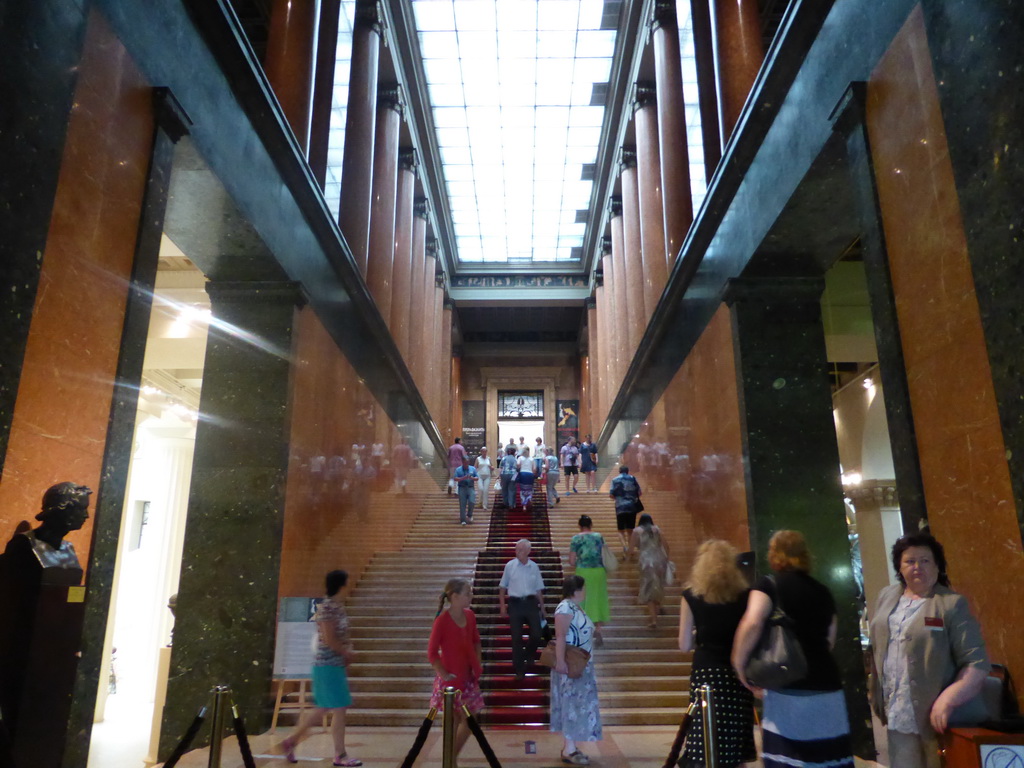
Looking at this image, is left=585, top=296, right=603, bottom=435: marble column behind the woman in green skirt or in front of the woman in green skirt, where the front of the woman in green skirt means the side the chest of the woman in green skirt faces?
in front

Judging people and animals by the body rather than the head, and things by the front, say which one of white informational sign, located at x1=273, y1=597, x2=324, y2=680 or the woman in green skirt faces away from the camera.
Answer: the woman in green skirt

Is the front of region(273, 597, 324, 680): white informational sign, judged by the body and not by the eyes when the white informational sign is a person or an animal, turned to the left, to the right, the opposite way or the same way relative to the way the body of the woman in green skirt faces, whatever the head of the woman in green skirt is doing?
the opposite way

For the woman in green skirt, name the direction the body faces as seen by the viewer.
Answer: away from the camera

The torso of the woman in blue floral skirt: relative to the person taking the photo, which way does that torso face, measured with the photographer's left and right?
facing the viewer and to the right of the viewer

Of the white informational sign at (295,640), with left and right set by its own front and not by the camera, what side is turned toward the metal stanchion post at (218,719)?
front

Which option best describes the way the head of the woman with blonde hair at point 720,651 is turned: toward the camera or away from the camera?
away from the camera

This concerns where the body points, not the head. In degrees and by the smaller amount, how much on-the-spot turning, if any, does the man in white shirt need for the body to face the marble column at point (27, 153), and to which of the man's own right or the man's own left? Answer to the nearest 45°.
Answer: approximately 45° to the man's own right

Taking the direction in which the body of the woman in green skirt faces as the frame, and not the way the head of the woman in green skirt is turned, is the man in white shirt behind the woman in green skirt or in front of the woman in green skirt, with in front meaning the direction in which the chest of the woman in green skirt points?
behind

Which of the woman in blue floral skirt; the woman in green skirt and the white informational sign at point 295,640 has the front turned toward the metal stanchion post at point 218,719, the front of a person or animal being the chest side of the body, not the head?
the white informational sign

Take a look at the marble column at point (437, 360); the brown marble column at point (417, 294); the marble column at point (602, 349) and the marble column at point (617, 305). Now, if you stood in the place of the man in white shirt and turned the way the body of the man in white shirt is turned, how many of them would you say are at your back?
4

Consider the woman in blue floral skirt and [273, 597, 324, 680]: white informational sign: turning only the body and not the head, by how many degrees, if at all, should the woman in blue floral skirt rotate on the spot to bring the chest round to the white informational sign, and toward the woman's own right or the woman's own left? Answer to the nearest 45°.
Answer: approximately 135° to the woman's own right

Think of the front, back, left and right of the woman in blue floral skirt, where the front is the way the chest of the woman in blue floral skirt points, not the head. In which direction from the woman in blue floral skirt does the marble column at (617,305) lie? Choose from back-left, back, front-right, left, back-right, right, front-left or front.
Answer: back-left

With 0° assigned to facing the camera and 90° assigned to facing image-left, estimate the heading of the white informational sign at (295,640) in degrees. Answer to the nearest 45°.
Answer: approximately 0°

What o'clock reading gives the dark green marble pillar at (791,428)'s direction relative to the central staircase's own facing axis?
The dark green marble pillar is roughly at 10 o'clock from the central staircase.

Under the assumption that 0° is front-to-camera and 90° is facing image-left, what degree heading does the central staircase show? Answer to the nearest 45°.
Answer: approximately 0°

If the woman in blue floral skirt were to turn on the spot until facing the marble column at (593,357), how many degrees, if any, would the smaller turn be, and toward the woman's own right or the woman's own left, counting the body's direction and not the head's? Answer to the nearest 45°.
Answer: approximately 135° to the woman's own left

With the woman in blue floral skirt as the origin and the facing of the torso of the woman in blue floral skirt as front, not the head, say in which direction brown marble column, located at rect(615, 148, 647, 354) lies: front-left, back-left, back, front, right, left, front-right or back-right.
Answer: back-left
